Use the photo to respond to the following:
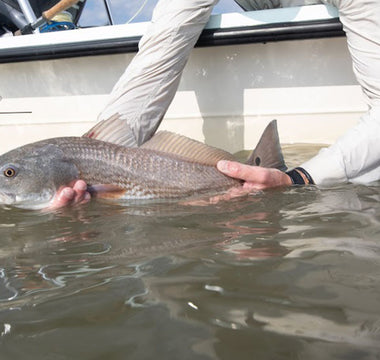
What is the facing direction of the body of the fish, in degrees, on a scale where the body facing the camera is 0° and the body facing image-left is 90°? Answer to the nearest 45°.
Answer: approximately 90°
